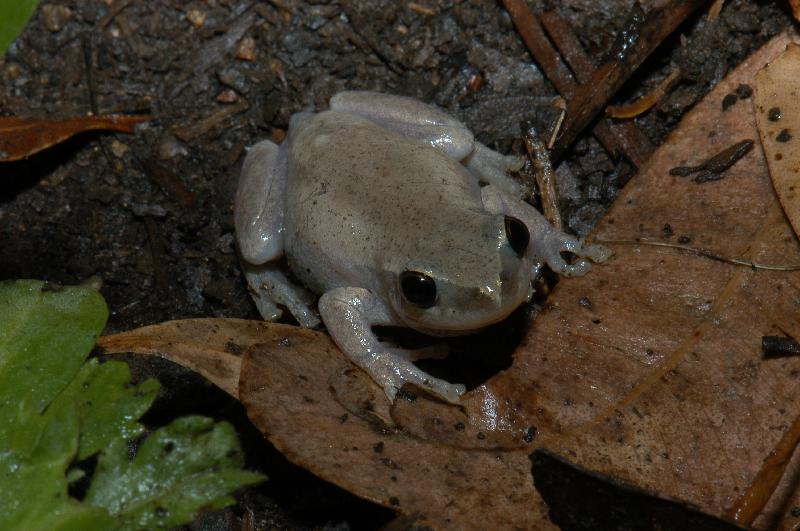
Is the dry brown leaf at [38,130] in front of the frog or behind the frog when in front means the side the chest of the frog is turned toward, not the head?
behind

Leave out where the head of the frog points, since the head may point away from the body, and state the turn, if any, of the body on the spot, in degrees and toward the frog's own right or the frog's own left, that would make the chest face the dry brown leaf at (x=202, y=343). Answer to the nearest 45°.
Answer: approximately 90° to the frog's own right

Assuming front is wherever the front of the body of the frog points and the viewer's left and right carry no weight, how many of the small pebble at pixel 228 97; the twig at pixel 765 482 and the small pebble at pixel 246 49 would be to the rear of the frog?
2

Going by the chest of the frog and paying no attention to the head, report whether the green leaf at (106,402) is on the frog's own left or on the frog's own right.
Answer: on the frog's own right

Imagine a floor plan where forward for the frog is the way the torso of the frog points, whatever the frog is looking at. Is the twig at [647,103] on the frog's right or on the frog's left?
on the frog's left

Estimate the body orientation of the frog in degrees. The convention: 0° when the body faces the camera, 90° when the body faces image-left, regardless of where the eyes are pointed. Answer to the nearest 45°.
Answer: approximately 315°

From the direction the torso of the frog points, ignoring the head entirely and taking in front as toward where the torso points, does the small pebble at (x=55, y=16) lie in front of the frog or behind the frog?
behind

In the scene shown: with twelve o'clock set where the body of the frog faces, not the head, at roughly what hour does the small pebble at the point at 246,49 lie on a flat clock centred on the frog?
The small pebble is roughly at 6 o'clock from the frog.

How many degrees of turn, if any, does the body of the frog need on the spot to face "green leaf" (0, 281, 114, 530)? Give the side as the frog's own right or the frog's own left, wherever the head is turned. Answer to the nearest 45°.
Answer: approximately 90° to the frog's own right
